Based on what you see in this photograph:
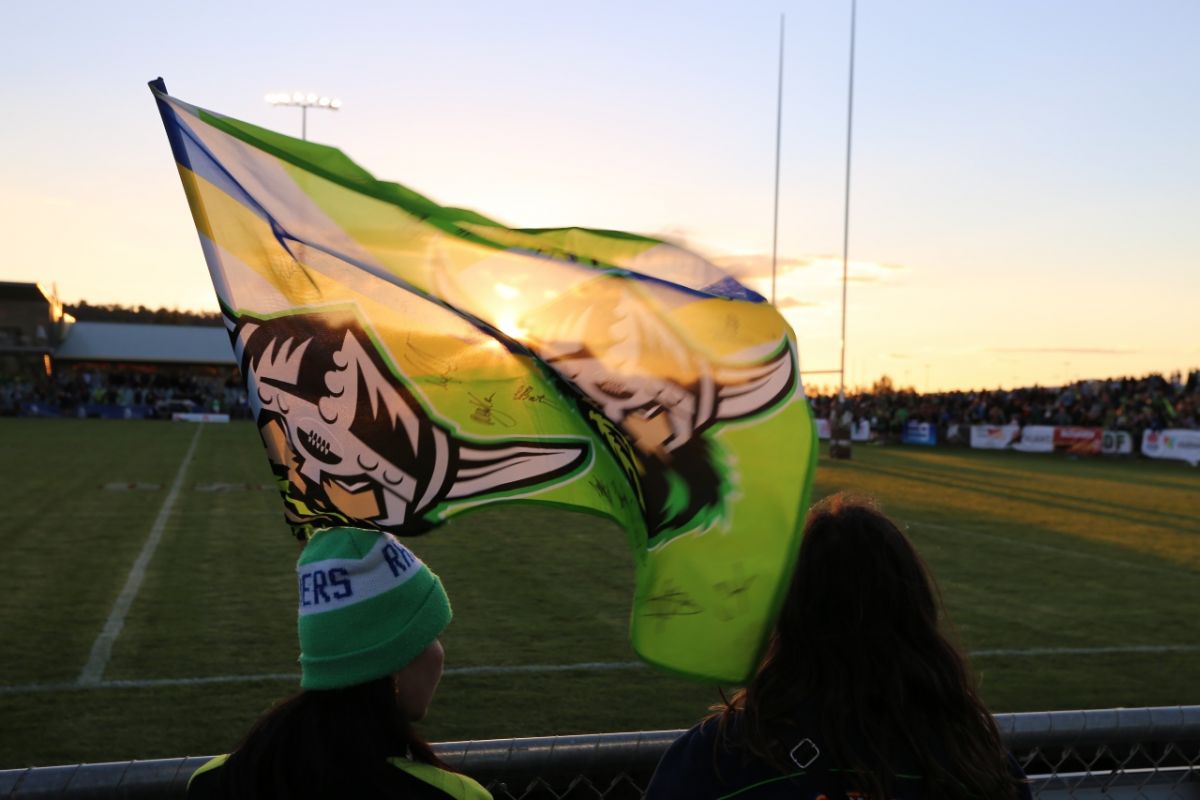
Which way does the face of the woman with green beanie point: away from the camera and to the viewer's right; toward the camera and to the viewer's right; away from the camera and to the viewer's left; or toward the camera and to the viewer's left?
away from the camera and to the viewer's right

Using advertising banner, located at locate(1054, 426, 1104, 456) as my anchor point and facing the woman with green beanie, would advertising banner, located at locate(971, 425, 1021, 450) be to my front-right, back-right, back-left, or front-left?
back-right

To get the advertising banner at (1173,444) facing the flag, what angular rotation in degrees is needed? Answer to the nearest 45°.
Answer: approximately 45° to its left

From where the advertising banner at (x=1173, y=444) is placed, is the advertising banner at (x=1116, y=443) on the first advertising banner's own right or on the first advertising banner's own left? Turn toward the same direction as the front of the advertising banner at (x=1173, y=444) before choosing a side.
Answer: on the first advertising banner's own right

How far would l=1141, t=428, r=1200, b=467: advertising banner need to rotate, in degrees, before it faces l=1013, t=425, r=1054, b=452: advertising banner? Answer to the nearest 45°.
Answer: approximately 90° to its right

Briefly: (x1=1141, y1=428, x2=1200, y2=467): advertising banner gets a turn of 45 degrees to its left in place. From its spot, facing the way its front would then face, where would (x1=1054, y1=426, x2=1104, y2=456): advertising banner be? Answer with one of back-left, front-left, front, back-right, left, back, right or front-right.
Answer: back-right

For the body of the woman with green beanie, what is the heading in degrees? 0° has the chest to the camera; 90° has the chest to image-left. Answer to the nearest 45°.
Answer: approximately 225°
